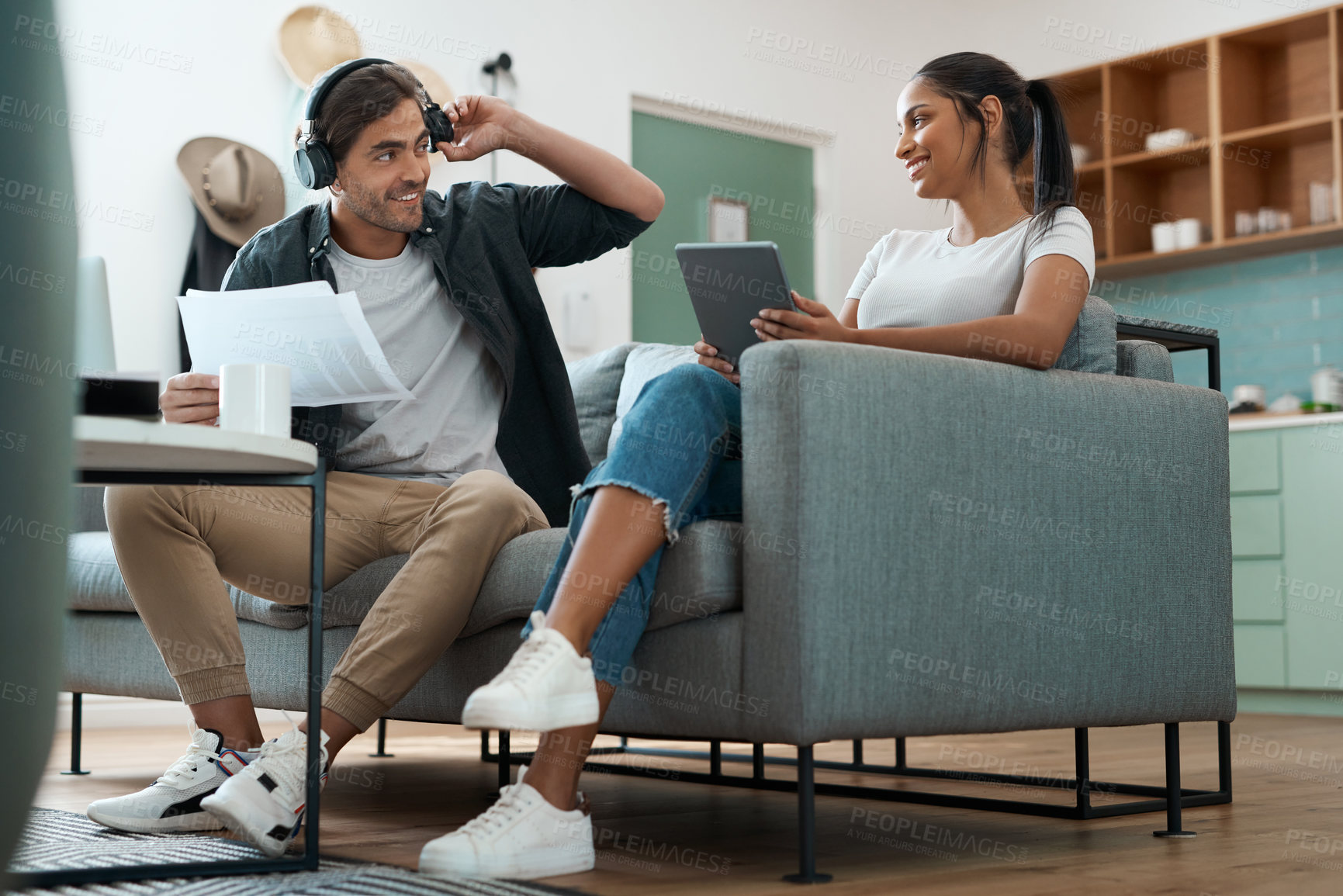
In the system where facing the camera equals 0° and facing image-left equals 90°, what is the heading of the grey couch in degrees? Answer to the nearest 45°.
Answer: approximately 45°

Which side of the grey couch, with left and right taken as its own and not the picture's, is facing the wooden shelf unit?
back

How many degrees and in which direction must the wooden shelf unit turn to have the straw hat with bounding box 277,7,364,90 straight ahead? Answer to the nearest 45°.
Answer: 0° — it already faces it

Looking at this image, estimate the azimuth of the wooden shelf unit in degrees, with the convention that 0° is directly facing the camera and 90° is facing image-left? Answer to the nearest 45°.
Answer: approximately 45°

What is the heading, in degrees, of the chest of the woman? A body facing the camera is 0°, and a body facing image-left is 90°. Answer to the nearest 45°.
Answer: approximately 45°

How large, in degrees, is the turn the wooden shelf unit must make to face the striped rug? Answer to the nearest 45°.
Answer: approximately 45° to its left
